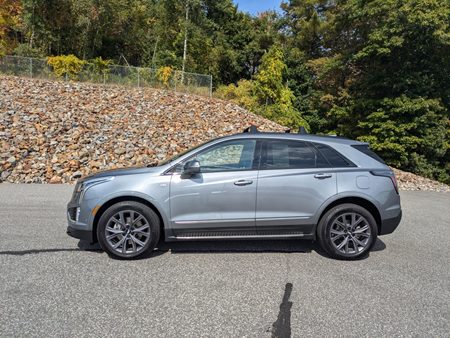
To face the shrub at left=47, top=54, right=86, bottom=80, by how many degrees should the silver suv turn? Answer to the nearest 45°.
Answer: approximately 45° to its right

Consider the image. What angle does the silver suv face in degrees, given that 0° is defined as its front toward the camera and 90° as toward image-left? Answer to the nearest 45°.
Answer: approximately 90°

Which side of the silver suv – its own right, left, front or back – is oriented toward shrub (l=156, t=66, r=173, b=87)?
right

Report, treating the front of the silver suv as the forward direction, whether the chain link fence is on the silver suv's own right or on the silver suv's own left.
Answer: on the silver suv's own right
